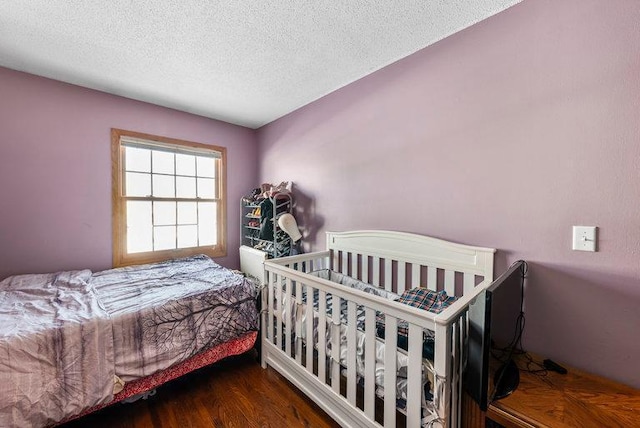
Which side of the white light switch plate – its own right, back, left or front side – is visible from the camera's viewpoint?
front

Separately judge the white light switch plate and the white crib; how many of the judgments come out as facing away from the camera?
0

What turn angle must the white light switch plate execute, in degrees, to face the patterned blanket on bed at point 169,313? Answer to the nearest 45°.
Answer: approximately 45° to its right

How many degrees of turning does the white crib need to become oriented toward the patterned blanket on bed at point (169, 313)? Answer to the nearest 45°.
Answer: approximately 45° to its right

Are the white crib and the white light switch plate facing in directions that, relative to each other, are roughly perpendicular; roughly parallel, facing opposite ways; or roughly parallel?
roughly parallel

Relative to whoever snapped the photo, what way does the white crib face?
facing the viewer and to the left of the viewer

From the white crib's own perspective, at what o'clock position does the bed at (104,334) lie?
The bed is roughly at 1 o'clock from the white crib.

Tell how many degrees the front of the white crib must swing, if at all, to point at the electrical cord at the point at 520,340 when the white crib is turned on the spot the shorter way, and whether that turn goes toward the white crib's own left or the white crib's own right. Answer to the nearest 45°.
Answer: approximately 135° to the white crib's own left
